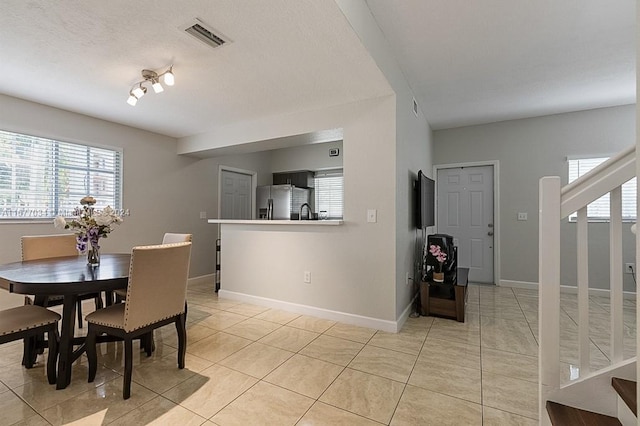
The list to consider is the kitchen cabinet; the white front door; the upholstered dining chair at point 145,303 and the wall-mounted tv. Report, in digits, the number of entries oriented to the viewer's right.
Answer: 1

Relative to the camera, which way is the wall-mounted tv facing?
to the viewer's right

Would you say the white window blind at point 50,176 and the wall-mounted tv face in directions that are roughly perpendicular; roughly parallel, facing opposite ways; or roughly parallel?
roughly parallel

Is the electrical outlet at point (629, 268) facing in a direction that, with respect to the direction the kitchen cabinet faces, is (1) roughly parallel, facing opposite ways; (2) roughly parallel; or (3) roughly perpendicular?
roughly parallel

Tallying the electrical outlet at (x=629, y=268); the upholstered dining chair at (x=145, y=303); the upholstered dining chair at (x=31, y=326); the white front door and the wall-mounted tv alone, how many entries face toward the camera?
2

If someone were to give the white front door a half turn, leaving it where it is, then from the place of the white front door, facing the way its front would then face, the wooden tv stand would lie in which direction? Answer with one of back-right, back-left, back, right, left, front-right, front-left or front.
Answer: back

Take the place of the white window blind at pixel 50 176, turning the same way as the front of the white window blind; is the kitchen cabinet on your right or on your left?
on your left

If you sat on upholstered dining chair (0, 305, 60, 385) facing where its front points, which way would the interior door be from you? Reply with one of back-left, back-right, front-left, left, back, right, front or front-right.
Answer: front

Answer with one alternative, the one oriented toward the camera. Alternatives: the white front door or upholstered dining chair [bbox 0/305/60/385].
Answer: the white front door

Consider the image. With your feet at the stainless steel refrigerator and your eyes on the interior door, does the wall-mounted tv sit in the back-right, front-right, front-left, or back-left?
back-left

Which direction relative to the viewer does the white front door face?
toward the camera

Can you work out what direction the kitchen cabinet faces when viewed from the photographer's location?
facing the viewer and to the left of the viewer

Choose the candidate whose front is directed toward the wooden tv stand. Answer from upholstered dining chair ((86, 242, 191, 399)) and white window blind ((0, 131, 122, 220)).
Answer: the white window blind

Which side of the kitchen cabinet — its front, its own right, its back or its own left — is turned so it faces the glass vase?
front

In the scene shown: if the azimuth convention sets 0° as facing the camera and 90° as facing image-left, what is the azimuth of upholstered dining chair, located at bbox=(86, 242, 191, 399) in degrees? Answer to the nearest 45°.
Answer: approximately 135°

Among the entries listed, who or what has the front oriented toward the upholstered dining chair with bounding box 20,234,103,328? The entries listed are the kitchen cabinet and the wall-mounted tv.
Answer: the kitchen cabinet
